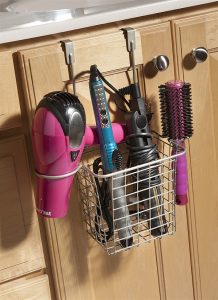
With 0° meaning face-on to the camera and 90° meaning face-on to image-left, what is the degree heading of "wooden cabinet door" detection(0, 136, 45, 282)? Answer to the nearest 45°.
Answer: approximately 315°

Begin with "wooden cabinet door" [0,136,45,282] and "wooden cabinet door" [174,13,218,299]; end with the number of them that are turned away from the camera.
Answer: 0
